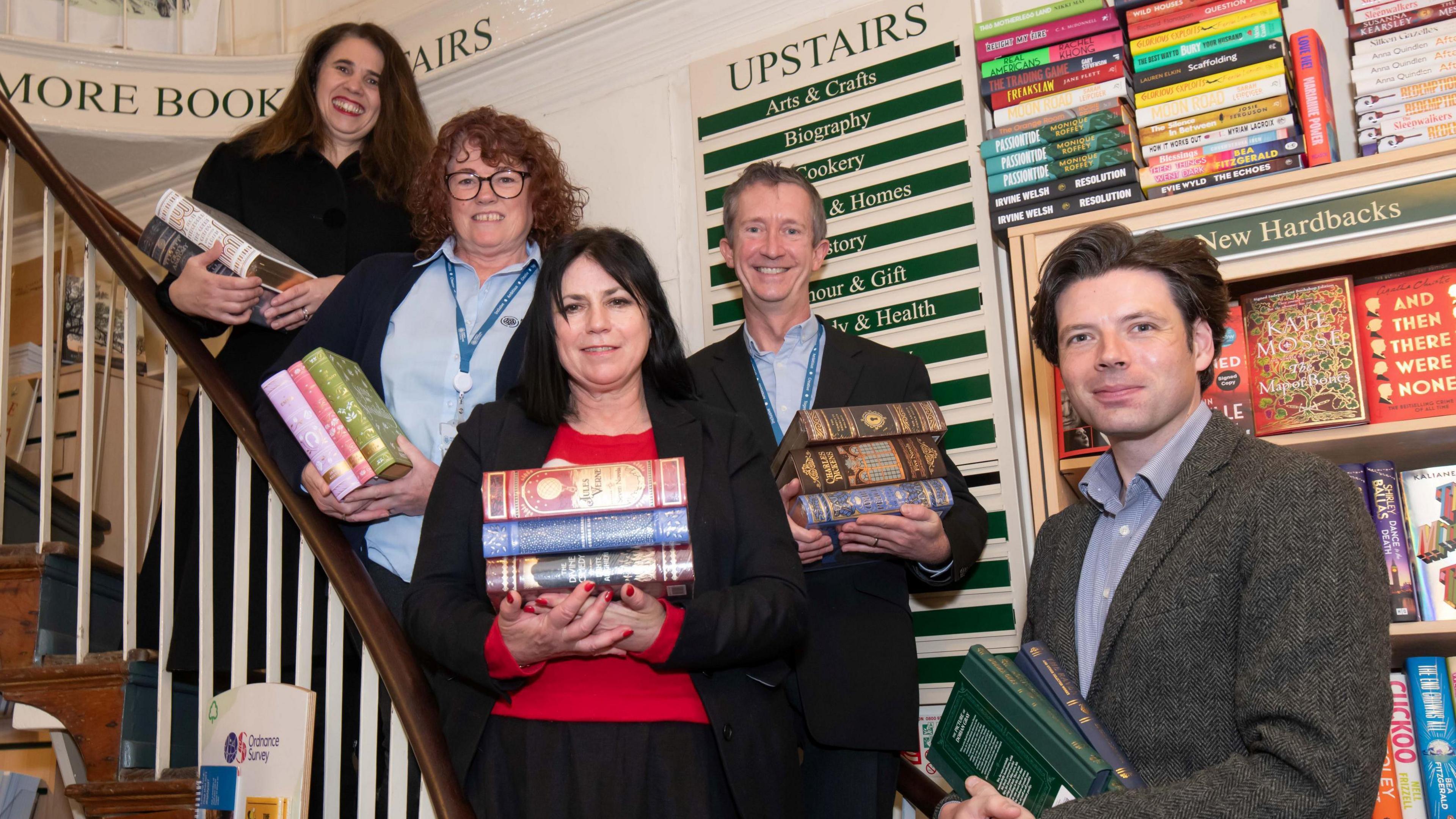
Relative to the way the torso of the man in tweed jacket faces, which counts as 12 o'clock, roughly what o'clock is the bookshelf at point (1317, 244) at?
The bookshelf is roughly at 5 o'clock from the man in tweed jacket.

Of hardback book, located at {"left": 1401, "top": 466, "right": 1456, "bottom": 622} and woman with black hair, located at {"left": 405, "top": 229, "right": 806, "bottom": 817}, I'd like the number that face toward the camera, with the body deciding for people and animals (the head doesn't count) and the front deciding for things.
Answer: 2

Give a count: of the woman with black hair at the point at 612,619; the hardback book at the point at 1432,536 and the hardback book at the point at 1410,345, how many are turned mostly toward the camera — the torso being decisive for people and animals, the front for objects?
3

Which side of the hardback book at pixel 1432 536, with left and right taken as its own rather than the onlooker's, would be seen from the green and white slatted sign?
right

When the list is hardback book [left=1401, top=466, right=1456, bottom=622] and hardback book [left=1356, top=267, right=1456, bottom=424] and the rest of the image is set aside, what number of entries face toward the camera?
2

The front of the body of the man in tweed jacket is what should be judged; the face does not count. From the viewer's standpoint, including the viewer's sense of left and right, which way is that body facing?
facing the viewer and to the left of the viewer

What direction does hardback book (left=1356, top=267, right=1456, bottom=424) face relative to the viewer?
toward the camera

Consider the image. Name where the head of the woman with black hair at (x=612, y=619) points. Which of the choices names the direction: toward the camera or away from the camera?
toward the camera

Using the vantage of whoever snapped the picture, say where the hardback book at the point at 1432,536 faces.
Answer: facing the viewer
